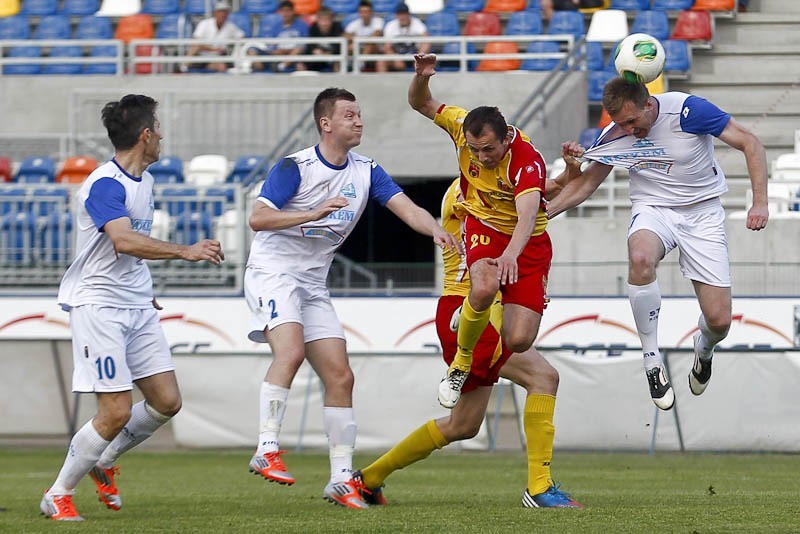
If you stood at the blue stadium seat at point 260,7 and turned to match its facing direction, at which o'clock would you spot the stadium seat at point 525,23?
The stadium seat is roughly at 10 o'clock from the blue stadium seat.

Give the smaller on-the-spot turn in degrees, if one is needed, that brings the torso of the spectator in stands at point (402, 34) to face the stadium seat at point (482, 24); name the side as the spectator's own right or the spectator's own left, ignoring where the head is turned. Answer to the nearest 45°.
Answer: approximately 135° to the spectator's own left

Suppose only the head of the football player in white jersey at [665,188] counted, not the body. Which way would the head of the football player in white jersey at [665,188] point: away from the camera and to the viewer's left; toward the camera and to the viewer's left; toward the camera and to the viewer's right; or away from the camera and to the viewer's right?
toward the camera and to the viewer's left

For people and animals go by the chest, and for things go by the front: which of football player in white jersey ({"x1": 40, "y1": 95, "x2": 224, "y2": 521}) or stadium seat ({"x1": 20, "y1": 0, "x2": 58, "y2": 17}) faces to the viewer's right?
the football player in white jersey

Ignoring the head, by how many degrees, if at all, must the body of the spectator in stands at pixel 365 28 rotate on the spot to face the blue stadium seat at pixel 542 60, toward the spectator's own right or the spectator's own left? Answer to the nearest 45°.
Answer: approximately 90° to the spectator's own left

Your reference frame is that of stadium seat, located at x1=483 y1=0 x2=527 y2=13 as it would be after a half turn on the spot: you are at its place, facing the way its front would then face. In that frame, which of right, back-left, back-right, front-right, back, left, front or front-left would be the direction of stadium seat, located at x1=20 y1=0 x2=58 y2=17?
left

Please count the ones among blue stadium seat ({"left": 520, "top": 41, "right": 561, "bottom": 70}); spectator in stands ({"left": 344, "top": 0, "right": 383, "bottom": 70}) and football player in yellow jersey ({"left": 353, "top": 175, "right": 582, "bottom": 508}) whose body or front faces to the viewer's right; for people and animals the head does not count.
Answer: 1

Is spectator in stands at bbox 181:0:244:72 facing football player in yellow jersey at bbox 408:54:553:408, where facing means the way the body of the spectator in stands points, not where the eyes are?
yes

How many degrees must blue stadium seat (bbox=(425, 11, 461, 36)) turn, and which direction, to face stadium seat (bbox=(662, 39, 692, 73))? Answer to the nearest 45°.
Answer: approximately 90° to its left

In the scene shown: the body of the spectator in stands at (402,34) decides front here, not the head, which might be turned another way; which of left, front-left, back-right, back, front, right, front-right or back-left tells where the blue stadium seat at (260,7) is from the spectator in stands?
back-right

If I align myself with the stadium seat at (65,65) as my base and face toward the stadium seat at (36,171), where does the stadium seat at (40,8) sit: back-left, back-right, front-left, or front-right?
back-right

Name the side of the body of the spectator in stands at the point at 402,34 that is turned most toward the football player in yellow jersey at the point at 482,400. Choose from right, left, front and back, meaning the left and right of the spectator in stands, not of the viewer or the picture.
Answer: front
